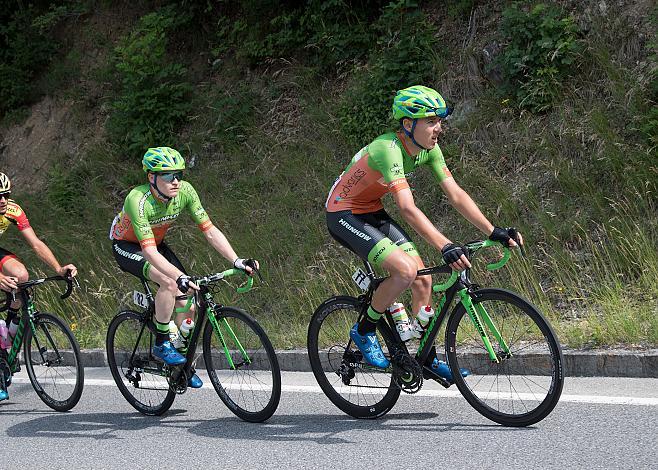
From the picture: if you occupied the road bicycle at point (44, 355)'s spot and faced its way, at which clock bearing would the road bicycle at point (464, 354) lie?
the road bicycle at point (464, 354) is roughly at 12 o'clock from the road bicycle at point (44, 355).

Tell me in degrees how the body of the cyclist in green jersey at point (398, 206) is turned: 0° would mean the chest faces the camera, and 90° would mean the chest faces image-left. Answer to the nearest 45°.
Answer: approximately 315°

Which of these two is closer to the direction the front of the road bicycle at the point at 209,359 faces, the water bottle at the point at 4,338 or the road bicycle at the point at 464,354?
the road bicycle

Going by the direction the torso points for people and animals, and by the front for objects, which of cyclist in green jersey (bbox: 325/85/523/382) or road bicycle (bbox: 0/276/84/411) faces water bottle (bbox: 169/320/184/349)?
the road bicycle

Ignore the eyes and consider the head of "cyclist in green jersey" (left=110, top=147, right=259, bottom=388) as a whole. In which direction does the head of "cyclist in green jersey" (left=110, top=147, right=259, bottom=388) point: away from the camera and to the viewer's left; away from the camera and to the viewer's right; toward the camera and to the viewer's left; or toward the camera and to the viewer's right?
toward the camera and to the viewer's right

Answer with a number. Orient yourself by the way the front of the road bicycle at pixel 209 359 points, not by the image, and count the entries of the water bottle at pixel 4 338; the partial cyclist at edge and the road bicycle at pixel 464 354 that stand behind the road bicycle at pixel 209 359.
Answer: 2

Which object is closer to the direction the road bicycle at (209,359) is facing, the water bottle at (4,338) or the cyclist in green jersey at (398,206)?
the cyclist in green jersey
